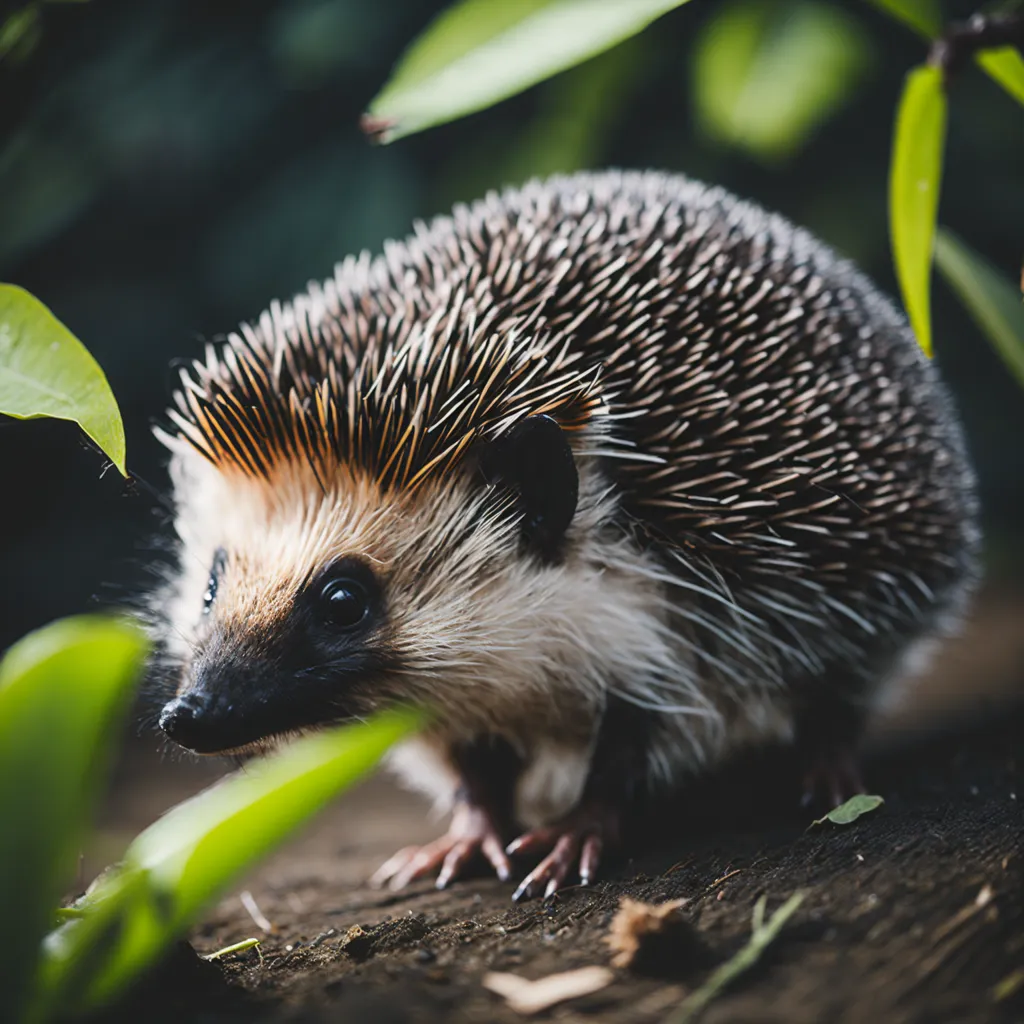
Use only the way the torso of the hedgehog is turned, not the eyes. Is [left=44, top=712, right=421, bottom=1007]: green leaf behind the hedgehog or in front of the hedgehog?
in front

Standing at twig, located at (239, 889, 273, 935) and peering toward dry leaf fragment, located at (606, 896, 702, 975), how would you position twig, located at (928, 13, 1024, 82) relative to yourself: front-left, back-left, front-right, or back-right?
front-left

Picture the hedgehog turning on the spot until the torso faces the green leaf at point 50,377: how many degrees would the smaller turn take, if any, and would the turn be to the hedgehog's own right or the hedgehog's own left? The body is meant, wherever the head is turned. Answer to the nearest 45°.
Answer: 0° — it already faces it

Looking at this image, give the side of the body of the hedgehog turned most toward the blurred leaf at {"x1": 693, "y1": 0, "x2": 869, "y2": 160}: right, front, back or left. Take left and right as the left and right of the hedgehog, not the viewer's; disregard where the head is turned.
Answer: back

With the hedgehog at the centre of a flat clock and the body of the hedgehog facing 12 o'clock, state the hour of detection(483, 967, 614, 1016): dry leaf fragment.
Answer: The dry leaf fragment is roughly at 11 o'clock from the hedgehog.

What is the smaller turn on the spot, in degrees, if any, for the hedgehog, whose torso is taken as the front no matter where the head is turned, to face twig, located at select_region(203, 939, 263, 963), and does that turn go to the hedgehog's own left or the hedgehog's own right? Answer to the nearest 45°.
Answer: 0° — it already faces it

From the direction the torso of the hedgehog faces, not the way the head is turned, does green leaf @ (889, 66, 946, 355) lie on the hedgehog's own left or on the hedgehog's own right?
on the hedgehog's own left

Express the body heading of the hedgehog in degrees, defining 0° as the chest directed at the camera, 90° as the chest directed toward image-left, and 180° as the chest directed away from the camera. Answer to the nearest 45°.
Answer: approximately 45°
